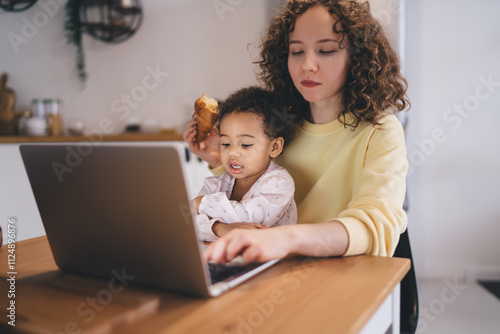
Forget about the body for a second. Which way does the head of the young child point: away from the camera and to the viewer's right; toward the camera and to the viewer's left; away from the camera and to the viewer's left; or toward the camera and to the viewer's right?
toward the camera and to the viewer's left

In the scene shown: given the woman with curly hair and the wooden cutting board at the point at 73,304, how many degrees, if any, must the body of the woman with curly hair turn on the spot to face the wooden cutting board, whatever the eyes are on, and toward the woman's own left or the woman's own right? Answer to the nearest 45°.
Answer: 0° — they already face it

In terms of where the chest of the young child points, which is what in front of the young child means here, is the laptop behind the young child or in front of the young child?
in front

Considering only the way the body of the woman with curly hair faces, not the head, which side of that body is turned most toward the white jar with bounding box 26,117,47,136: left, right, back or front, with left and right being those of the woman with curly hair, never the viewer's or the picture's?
right

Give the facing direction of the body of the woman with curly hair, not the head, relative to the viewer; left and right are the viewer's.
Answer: facing the viewer and to the left of the viewer

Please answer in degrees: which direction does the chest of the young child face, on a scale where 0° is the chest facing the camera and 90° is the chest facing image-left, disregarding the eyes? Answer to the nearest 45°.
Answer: approximately 45°

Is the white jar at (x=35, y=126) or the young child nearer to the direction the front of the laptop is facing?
the young child

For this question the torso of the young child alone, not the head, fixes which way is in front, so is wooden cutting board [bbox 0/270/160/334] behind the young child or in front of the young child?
in front

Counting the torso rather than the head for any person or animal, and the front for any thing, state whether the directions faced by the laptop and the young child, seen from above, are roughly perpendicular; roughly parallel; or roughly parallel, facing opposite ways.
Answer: roughly parallel, facing opposite ways

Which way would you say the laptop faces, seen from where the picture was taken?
facing away from the viewer and to the right of the viewer

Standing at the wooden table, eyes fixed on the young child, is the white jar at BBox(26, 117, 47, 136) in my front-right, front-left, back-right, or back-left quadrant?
front-left

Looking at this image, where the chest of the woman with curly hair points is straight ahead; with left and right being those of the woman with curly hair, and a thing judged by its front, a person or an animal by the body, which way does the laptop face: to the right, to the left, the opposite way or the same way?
the opposite way

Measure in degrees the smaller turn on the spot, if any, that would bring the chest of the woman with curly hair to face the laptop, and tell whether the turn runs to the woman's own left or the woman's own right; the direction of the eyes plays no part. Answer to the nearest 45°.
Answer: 0° — they already face it

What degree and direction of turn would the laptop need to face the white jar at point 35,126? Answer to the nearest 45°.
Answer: approximately 45° to its left
